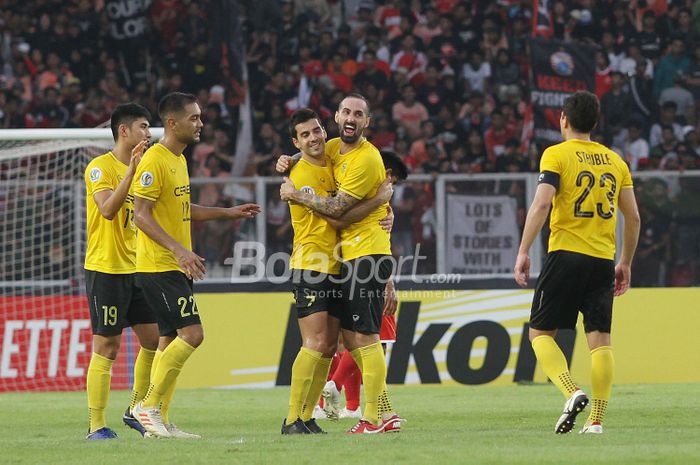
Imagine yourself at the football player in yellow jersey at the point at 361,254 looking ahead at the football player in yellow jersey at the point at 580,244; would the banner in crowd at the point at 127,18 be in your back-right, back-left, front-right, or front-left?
back-left

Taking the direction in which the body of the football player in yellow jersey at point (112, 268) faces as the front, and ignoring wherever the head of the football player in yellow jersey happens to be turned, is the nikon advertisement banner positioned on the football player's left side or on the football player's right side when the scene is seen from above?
on the football player's left side

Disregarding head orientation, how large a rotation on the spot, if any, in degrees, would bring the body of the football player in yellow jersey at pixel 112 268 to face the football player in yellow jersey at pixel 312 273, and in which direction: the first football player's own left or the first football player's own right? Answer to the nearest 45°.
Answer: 0° — they already face them

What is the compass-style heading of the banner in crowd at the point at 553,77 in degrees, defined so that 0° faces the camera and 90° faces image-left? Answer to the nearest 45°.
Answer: approximately 0°

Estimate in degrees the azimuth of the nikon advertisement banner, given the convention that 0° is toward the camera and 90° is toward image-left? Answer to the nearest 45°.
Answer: approximately 0°

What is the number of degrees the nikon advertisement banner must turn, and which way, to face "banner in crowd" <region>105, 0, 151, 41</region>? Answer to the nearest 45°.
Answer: approximately 135° to its right

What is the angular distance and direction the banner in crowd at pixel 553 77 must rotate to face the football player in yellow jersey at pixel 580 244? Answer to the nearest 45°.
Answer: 0° — it already faces them
